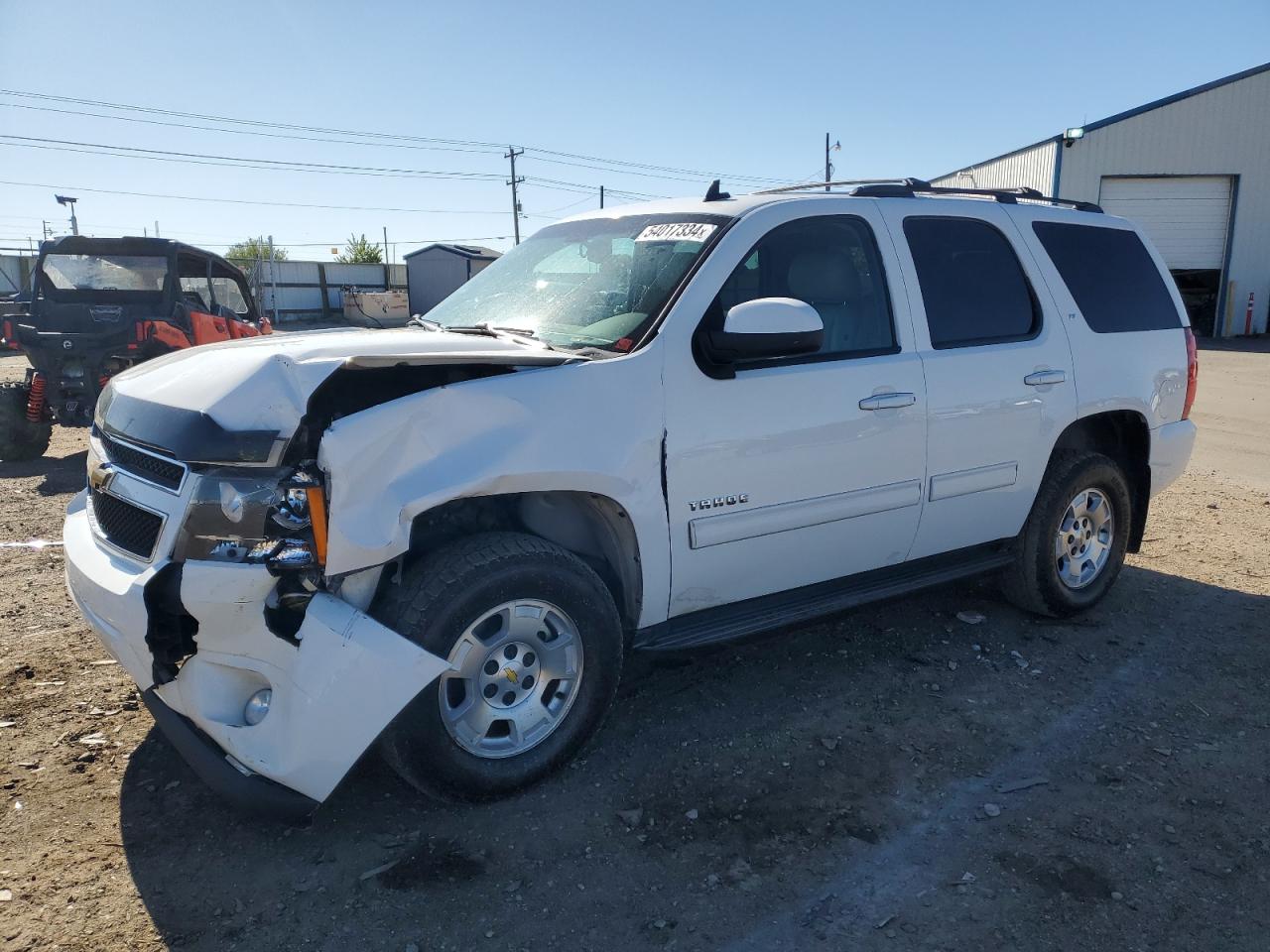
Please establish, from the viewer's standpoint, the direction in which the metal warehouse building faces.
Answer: facing the viewer

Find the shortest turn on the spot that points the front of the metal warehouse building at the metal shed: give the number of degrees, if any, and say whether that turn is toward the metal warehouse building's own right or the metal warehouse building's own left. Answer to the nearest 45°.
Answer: approximately 90° to the metal warehouse building's own right

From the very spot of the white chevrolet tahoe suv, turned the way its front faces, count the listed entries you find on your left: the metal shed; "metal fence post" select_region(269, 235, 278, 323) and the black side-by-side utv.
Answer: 0

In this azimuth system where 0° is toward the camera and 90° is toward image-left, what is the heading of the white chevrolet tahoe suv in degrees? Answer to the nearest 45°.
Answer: approximately 45°

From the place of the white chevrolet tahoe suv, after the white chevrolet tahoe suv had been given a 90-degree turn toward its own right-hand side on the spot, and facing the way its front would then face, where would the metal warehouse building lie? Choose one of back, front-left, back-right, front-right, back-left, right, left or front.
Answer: right

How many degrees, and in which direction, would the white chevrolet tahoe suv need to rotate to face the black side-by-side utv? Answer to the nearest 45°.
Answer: approximately 90° to its right

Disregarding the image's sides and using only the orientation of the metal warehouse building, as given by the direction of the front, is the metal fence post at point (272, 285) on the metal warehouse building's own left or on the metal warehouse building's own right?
on the metal warehouse building's own right

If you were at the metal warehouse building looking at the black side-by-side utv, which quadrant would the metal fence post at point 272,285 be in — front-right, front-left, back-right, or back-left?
front-right

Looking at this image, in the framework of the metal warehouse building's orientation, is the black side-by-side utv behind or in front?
in front

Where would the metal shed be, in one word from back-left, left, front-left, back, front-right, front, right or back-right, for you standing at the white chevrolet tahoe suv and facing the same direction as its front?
back-right

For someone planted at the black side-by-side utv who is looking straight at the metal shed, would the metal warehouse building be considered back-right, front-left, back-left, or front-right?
front-right
